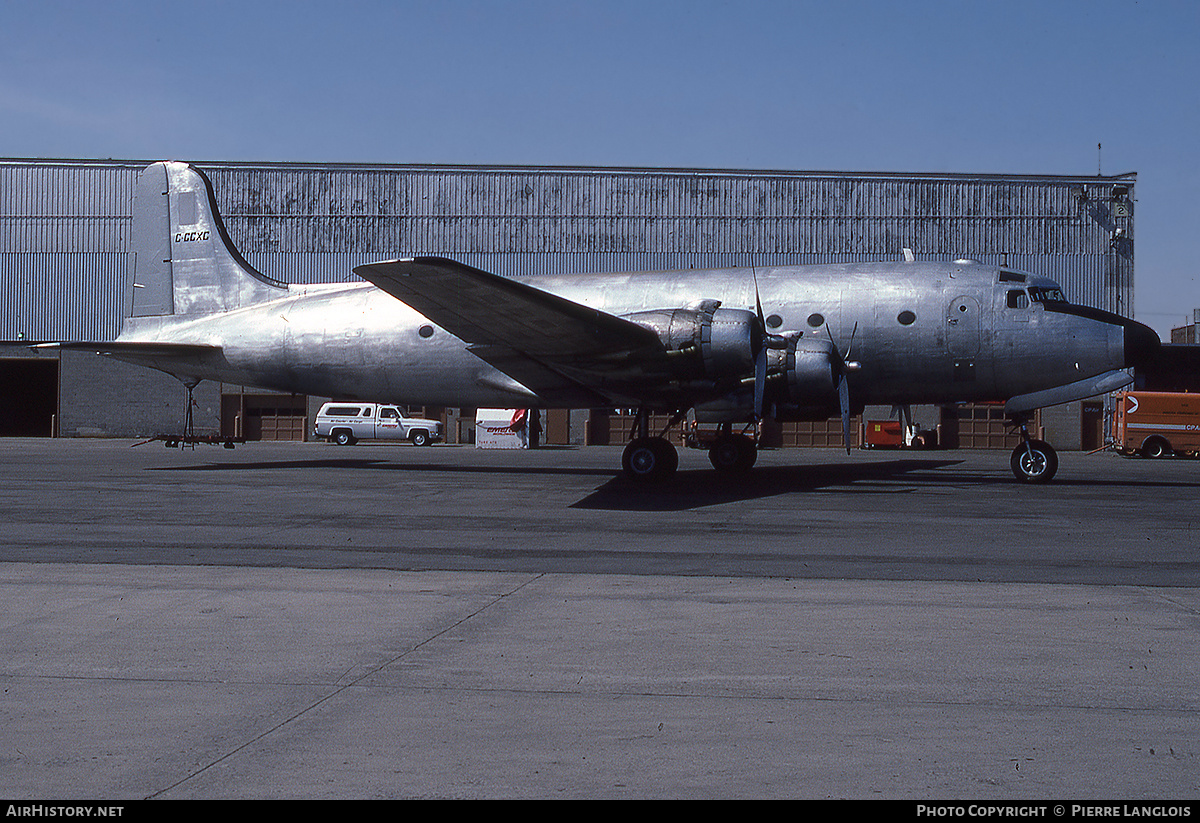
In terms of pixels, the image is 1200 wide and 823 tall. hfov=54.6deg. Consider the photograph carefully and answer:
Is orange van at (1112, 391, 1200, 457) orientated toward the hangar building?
no

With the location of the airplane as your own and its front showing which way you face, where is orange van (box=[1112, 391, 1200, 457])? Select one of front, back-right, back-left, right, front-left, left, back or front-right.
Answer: front-left

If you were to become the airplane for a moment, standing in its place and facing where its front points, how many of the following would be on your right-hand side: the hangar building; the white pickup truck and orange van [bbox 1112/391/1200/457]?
0

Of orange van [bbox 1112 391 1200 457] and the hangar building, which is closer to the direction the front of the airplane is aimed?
the orange van

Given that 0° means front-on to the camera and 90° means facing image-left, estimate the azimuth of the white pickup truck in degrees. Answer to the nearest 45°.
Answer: approximately 270°

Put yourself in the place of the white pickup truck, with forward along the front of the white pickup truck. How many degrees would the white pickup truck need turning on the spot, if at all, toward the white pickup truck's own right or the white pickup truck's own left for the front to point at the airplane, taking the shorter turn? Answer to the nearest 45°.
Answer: approximately 90° to the white pickup truck's own right

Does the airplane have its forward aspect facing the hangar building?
no

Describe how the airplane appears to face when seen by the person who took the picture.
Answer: facing to the right of the viewer

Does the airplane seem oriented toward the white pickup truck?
no
